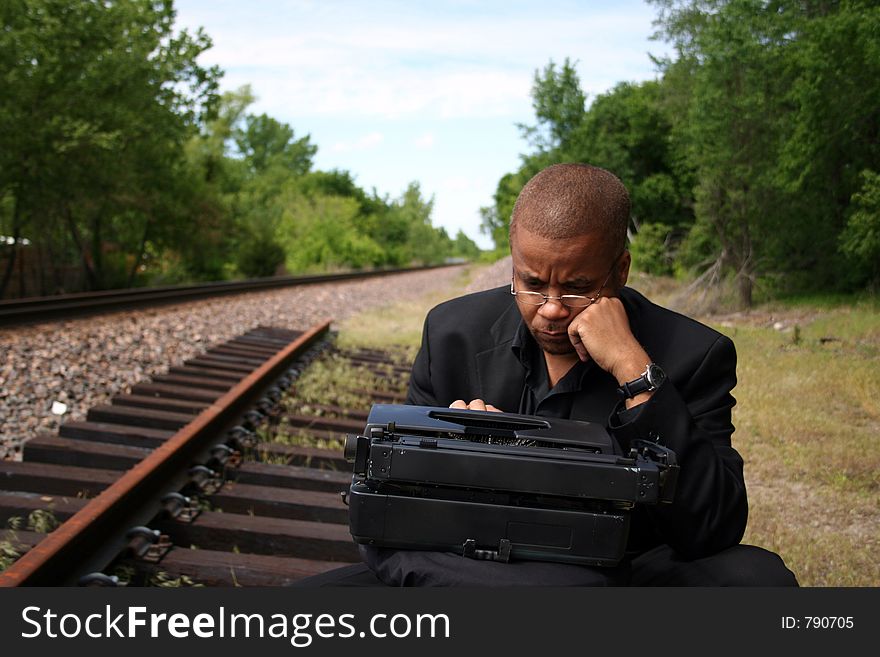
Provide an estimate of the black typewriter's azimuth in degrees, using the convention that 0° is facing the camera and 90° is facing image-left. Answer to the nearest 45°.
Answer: approximately 180°

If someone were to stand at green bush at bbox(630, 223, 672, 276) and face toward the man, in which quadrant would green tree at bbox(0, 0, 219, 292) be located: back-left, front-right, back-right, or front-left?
back-right

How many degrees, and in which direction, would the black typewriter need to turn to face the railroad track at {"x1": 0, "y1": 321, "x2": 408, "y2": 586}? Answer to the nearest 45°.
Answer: approximately 45° to its left

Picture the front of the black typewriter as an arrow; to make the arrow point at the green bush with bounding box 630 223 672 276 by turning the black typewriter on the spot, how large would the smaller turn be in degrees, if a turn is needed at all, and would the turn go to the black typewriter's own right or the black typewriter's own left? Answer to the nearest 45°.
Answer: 0° — it already faces it
